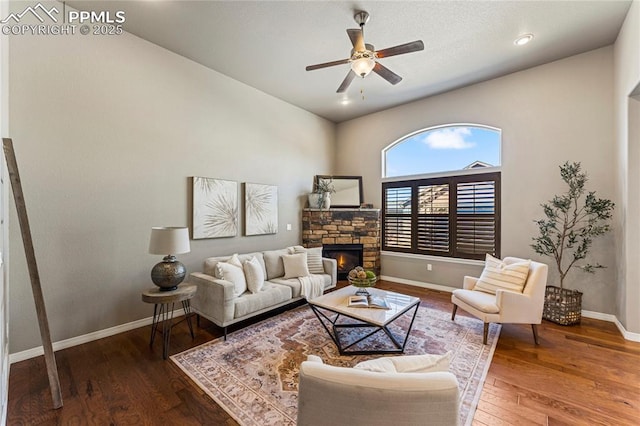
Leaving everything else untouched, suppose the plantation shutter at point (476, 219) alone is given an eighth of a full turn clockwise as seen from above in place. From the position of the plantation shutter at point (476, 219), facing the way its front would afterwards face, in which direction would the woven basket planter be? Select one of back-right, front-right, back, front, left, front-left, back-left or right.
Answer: back-left

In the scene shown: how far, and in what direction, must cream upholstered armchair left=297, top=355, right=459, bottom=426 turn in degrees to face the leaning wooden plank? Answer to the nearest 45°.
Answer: approximately 90° to its left

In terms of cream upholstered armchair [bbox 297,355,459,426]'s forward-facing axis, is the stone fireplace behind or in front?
in front

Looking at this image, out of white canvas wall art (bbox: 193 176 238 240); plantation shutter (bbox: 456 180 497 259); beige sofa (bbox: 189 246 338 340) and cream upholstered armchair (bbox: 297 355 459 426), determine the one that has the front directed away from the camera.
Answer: cream upholstered armchair (bbox: 297 355 459 426)

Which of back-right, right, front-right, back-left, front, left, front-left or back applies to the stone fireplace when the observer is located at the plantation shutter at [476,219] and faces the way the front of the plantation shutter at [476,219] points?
front-right

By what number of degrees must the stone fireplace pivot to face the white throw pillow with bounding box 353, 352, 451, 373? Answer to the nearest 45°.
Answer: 0° — it already faces it

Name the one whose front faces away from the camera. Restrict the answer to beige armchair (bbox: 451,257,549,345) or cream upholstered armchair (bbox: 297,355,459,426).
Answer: the cream upholstered armchair

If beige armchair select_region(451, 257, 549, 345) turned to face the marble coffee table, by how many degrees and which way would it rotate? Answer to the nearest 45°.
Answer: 0° — it already faces it

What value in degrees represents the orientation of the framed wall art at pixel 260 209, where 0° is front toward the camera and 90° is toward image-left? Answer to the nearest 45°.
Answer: approximately 315°

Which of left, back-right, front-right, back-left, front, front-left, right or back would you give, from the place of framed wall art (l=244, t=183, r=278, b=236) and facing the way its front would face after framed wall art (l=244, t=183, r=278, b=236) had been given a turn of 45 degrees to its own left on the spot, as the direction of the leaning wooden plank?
back-right

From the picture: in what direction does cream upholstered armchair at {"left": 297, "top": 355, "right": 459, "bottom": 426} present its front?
away from the camera

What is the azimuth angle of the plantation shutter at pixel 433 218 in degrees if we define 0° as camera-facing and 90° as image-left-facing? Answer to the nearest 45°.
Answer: approximately 45°

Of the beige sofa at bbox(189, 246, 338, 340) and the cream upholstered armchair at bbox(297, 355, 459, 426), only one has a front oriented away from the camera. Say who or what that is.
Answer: the cream upholstered armchair at bbox(297, 355, 459, 426)

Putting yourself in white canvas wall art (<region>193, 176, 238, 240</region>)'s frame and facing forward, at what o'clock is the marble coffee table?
The marble coffee table is roughly at 12 o'clock from the white canvas wall art.

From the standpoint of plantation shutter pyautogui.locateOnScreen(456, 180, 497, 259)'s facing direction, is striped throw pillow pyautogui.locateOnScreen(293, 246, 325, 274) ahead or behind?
ahead

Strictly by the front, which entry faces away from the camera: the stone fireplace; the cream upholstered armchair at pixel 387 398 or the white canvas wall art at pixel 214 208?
the cream upholstered armchair
